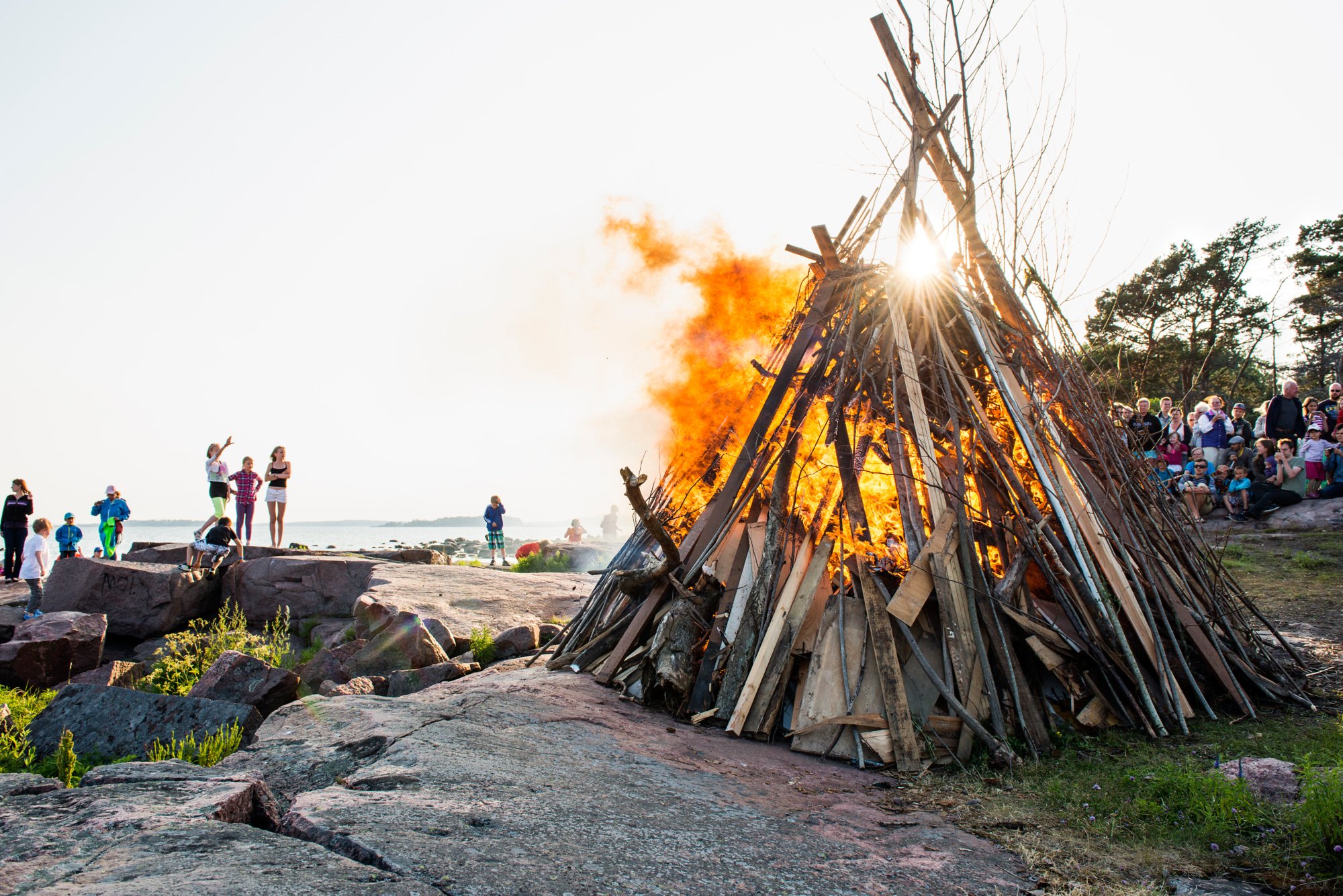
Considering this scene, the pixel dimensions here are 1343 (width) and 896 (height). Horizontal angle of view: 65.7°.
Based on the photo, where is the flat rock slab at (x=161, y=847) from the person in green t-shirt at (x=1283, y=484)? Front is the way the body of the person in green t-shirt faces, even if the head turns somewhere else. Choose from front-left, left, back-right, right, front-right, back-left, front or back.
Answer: front-left

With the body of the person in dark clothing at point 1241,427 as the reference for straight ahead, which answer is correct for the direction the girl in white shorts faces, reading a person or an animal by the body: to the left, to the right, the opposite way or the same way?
to the left

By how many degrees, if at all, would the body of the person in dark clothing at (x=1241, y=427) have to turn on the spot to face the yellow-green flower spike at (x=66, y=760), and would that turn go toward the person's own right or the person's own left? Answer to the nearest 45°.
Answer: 0° — they already face it

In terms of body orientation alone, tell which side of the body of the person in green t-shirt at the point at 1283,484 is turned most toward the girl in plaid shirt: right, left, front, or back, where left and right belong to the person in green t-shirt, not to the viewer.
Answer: front

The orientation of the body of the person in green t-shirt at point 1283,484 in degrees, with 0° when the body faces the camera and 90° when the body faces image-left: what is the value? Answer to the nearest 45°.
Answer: approximately 45°

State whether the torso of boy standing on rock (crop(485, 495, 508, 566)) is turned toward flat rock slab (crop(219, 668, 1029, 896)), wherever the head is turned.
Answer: yes

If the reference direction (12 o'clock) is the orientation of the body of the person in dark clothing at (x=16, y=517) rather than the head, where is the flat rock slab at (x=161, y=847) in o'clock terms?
The flat rock slab is roughly at 12 o'clock from the person in dark clothing.

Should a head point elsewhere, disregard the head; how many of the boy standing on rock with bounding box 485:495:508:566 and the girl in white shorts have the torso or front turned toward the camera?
2

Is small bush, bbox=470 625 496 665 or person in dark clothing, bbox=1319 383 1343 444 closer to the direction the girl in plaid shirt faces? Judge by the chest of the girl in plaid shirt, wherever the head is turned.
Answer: the small bush

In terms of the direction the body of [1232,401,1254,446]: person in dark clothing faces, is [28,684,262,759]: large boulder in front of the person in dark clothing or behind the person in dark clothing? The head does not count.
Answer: in front

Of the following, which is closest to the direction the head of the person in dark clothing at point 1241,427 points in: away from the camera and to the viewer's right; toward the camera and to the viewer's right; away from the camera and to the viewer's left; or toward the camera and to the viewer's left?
toward the camera and to the viewer's left

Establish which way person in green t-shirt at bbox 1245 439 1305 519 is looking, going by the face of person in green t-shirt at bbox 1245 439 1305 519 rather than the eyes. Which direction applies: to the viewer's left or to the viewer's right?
to the viewer's left

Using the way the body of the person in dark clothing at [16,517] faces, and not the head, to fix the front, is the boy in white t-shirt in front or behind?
in front
